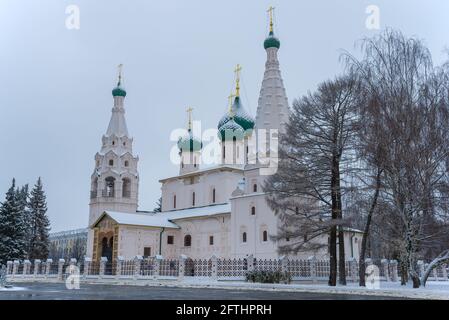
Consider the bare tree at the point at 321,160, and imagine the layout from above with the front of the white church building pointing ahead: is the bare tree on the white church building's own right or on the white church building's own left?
on the white church building's own left

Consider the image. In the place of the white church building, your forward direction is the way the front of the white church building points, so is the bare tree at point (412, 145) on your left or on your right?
on your left

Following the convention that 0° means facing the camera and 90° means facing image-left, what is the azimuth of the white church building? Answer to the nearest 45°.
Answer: approximately 45°

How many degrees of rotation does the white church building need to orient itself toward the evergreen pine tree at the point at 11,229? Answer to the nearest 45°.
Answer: approximately 45° to its right

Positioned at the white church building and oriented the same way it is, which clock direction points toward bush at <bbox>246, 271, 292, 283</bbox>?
The bush is roughly at 10 o'clock from the white church building.

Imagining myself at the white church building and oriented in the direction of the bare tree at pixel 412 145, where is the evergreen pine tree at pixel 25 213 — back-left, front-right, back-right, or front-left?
back-right
